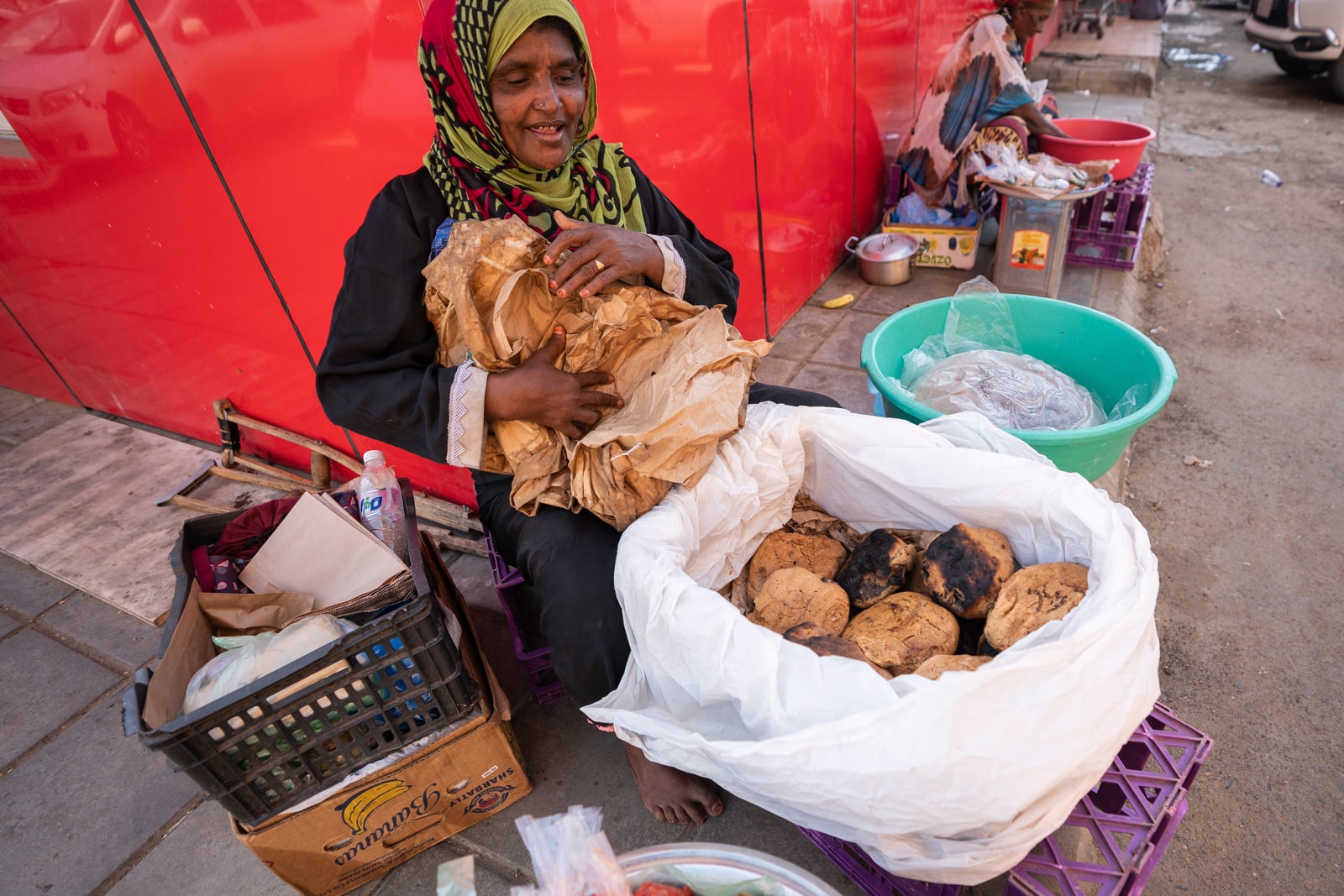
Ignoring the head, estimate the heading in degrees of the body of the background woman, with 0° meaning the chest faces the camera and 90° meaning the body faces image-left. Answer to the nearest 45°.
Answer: approximately 270°

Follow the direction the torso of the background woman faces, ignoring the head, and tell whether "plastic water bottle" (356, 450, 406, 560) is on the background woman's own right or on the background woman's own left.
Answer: on the background woman's own right

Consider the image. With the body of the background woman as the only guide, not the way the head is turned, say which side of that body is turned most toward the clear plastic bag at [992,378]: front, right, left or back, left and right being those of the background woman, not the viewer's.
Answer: right

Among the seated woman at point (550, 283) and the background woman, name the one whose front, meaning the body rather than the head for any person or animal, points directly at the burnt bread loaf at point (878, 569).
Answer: the seated woman

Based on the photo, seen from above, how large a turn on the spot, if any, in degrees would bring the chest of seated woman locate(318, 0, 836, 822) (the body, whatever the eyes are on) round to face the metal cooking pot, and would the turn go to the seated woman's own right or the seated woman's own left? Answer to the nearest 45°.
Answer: approximately 90° to the seated woman's own left

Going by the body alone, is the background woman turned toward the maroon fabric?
no

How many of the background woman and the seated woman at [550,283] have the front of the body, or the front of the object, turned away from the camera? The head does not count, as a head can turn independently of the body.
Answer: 0

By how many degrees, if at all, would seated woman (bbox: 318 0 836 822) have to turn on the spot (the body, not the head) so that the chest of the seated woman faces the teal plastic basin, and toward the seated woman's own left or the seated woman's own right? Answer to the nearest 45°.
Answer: approximately 45° to the seated woman's own left

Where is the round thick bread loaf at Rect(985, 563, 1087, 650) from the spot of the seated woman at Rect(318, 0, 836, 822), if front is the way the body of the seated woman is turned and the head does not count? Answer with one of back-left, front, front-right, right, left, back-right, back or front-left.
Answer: front

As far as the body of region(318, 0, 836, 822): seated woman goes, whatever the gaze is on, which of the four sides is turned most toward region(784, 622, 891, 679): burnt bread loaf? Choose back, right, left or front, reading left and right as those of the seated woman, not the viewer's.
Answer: front

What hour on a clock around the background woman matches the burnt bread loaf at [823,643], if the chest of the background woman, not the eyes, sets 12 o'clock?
The burnt bread loaf is roughly at 3 o'clock from the background woman.

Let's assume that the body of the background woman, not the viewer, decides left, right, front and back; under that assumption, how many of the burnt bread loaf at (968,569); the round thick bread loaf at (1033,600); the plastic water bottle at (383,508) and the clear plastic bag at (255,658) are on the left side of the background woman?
0

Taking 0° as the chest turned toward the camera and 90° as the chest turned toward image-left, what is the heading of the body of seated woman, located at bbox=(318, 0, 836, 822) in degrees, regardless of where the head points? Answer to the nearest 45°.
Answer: approximately 315°

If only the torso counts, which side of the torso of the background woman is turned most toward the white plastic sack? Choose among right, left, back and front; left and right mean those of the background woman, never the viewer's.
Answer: right

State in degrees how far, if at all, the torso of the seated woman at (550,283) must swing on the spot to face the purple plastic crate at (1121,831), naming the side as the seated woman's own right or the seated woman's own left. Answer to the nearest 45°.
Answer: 0° — they already face it
